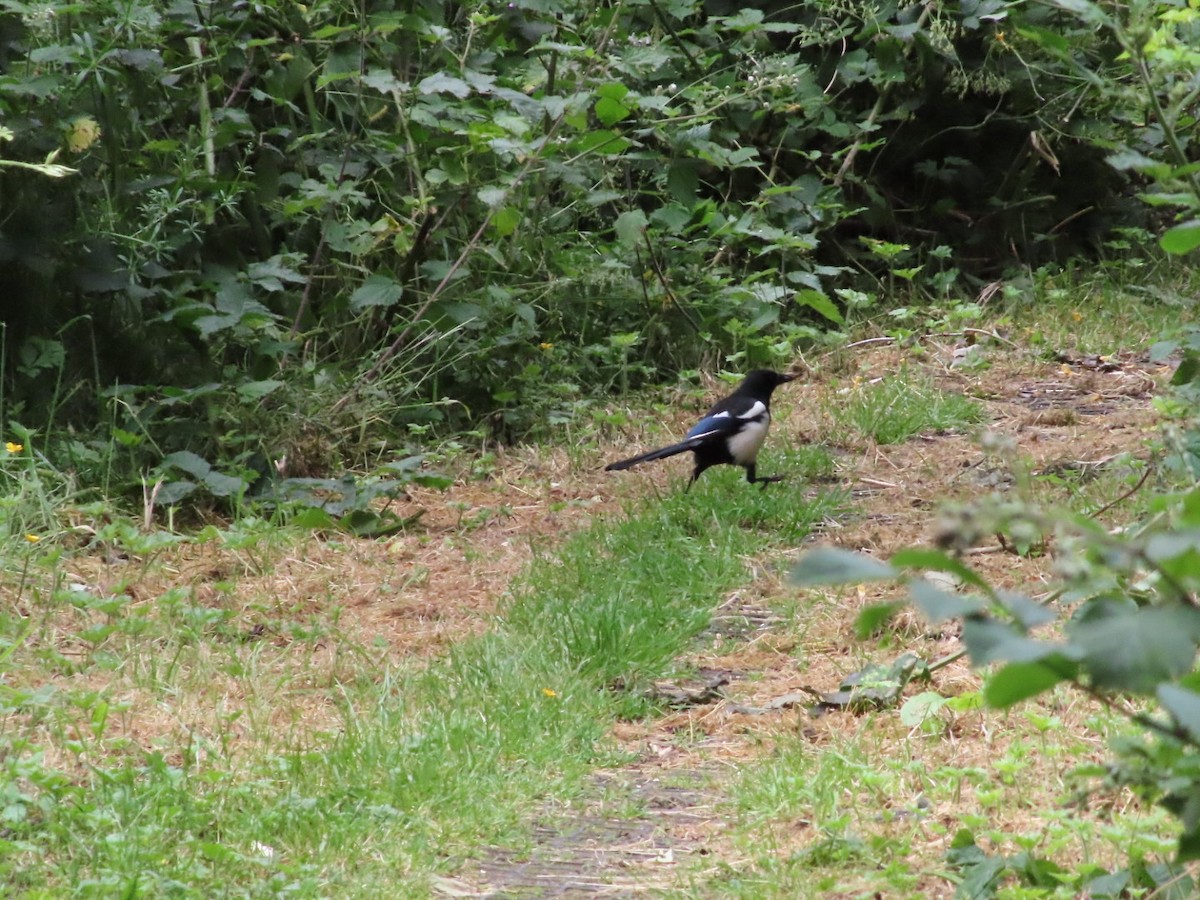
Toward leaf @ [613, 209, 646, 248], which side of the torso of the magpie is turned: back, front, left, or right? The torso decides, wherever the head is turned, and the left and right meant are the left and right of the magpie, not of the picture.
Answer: left

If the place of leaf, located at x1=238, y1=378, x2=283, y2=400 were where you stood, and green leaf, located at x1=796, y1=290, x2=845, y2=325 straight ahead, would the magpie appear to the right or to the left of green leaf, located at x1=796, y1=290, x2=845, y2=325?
right

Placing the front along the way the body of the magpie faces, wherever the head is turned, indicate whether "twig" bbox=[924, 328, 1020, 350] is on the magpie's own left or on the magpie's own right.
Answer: on the magpie's own left

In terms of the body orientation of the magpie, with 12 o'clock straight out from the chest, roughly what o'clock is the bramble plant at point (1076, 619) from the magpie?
The bramble plant is roughly at 3 o'clock from the magpie.

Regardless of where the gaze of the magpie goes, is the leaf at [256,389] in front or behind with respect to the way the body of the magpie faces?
behind

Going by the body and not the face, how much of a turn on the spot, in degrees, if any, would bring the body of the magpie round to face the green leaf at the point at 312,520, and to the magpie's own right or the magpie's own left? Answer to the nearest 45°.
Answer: approximately 180°

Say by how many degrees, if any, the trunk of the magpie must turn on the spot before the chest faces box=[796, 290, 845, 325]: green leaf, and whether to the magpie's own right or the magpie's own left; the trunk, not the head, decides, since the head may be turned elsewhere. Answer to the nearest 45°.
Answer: approximately 90° to the magpie's own left

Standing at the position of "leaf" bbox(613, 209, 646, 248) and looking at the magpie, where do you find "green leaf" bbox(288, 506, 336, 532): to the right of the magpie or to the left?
right

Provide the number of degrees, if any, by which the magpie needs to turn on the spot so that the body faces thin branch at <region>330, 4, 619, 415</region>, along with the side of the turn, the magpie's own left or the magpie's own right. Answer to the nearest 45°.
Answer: approximately 135° to the magpie's own left

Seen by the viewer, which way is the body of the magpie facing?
to the viewer's right

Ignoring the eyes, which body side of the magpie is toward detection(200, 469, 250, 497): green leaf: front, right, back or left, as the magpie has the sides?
back

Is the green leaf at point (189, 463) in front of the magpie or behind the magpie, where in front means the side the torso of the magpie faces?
behind
